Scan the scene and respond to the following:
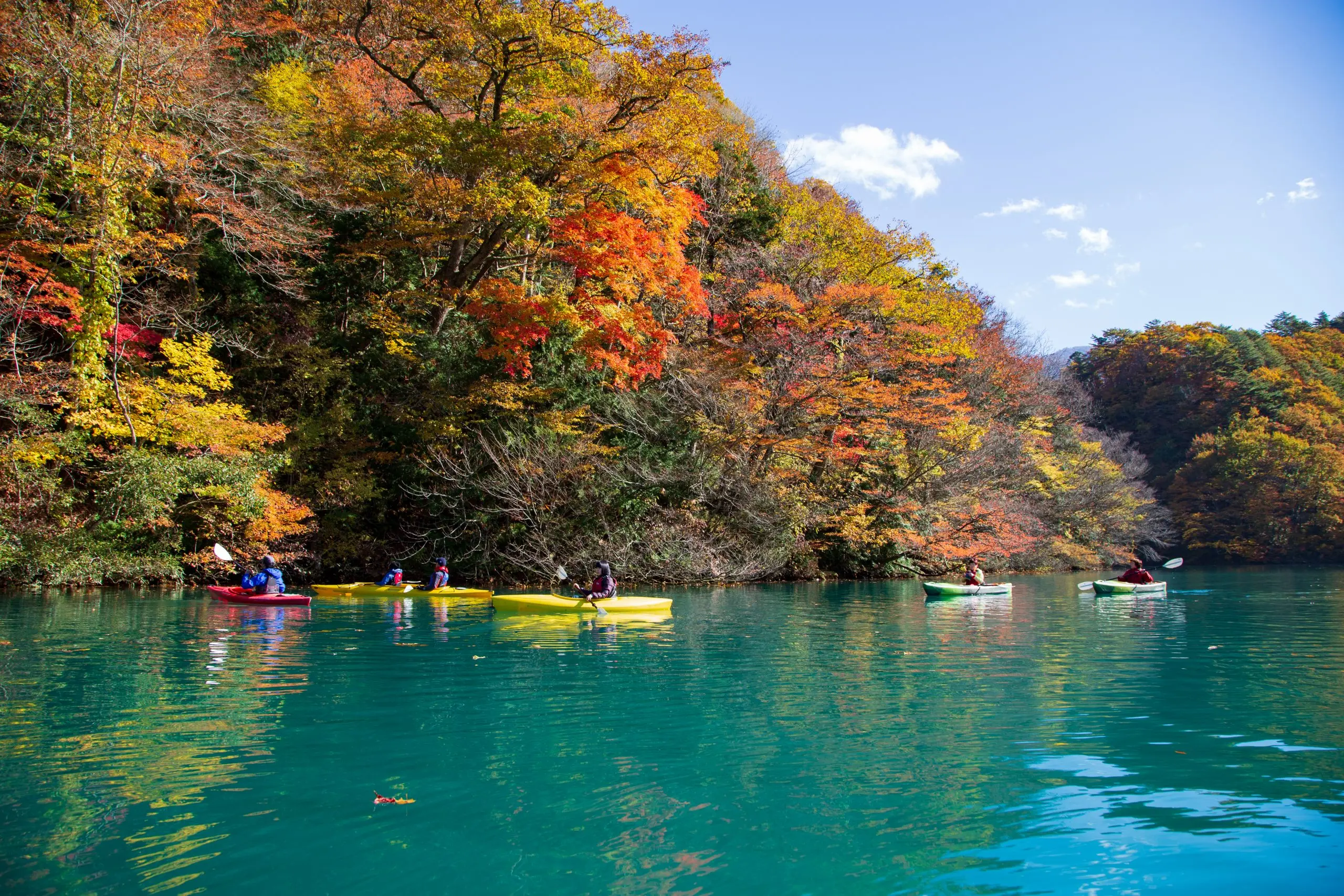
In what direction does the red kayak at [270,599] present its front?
to the viewer's left

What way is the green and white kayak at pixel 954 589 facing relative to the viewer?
to the viewer's left

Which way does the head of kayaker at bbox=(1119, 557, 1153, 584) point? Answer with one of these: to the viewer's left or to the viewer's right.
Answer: to the viewer's left

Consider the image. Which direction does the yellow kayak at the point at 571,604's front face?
to the viewer's left

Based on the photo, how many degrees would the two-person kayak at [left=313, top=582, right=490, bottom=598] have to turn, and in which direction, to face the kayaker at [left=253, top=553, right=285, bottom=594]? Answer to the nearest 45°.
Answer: approximately 45° to its left

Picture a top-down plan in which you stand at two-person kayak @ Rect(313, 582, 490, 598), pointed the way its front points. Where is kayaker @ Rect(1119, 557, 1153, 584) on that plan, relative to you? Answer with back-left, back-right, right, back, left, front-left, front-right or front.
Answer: back

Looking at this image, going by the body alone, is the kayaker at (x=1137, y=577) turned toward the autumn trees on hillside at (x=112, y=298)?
yes

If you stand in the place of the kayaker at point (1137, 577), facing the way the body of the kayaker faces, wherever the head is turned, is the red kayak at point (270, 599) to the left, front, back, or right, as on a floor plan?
front

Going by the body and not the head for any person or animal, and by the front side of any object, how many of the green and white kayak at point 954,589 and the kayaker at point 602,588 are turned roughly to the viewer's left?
2

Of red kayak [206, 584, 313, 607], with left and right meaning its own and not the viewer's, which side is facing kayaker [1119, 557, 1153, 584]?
back

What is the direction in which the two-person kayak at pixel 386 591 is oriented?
to the viewer's left
